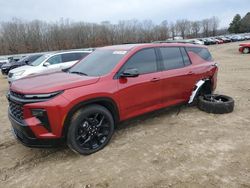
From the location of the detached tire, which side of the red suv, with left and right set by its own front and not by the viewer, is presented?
back

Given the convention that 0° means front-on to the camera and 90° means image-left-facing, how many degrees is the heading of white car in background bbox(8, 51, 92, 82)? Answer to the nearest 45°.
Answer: approximately 45°

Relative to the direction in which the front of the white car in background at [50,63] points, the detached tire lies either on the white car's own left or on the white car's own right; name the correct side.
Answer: on the white car's own left

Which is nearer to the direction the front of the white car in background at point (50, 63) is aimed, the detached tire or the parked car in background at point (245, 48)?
the detached tire

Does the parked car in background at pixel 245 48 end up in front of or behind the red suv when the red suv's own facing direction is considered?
behind

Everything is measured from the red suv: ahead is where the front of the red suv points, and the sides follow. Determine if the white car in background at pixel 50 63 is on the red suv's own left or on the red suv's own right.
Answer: on the red suv's own right

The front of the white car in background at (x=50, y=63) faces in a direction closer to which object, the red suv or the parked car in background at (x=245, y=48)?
the red suv

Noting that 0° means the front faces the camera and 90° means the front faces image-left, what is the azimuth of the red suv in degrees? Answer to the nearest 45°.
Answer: approximately 45°
